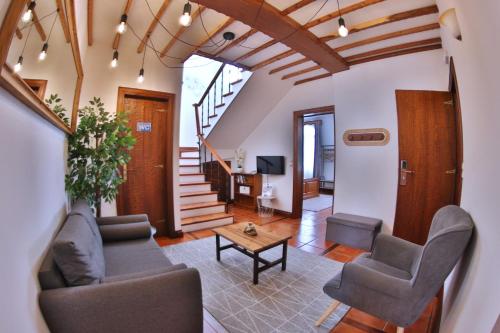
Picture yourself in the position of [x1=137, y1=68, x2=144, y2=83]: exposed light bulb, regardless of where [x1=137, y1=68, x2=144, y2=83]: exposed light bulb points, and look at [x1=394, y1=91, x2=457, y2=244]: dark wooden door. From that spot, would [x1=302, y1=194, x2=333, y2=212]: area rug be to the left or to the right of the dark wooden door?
left

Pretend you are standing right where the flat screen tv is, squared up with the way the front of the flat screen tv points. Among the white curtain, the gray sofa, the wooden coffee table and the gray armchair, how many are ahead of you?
3

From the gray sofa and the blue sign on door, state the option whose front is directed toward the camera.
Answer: the blue sign on door

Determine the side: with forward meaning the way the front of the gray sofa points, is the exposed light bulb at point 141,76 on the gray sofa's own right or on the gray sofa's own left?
on the gray sofa's own left

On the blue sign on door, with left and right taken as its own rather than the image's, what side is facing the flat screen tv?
left

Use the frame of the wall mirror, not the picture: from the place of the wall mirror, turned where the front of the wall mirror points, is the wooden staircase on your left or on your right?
on your left

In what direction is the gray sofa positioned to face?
to the viewer's right

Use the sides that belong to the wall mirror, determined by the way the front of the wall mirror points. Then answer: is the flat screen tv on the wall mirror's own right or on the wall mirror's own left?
on the wall mirror's own left

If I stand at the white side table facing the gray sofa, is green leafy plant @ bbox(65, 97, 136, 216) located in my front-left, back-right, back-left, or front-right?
front-right

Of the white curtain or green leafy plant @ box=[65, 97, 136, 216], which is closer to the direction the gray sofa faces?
the white curtain

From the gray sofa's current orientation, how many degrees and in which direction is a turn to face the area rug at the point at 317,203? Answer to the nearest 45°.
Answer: approximately 45° to its left

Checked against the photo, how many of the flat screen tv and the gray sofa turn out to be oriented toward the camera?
1

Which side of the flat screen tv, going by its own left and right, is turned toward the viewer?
front

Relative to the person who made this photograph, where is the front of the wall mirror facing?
facing the viewer and to the right of the viewer

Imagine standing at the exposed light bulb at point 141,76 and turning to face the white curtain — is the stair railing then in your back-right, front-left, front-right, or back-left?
front-left

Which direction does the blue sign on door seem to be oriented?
toward the camera

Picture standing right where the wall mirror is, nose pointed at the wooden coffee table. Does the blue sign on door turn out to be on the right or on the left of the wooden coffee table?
left
